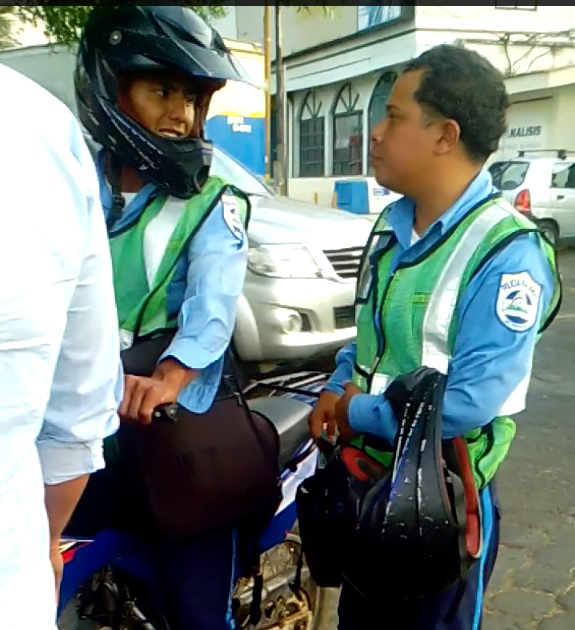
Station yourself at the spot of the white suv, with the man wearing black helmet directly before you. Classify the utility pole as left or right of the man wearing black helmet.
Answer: right

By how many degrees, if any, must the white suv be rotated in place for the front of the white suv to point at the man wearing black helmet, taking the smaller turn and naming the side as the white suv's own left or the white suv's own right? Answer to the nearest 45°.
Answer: approximately 135° to the white suv's own right

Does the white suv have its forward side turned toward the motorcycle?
no

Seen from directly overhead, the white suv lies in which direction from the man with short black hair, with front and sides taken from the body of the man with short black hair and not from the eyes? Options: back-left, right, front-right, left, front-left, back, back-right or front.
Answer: back-right

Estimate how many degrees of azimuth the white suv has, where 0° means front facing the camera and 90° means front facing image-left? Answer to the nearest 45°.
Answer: approximately 225°

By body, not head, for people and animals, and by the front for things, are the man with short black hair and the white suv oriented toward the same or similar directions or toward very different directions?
very different directions

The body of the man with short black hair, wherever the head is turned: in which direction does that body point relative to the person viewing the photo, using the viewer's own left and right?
facing the viewer and to the left of the viewer

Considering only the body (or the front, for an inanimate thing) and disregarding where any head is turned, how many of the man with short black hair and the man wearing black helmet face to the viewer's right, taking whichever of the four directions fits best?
0

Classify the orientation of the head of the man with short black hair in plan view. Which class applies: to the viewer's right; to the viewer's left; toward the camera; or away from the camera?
to the viewer's left
